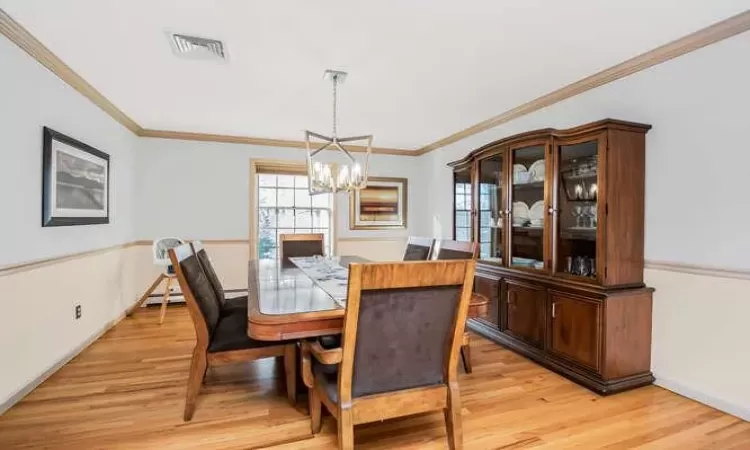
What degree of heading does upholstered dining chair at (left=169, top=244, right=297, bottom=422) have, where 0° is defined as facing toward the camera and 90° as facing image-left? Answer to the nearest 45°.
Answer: approximately 270°

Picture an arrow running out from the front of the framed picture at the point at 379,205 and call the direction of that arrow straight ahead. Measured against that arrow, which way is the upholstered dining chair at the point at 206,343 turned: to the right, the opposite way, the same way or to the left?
to the left

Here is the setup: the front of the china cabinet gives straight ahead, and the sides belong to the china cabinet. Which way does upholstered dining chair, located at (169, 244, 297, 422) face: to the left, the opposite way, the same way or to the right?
the opposite way

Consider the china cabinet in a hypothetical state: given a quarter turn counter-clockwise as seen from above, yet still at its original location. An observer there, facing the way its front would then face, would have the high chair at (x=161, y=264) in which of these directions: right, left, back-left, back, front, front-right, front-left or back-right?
back-right

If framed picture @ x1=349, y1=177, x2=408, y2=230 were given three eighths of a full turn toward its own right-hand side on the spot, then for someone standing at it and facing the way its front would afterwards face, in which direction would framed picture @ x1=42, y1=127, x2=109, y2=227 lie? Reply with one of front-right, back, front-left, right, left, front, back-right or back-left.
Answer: left

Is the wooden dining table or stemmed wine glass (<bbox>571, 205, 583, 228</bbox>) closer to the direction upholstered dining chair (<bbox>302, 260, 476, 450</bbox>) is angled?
the wooden dining table

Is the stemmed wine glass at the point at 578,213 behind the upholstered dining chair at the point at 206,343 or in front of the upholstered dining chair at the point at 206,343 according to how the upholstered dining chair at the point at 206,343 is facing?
in front

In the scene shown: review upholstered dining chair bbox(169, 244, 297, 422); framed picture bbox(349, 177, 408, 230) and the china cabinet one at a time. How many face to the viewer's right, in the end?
1

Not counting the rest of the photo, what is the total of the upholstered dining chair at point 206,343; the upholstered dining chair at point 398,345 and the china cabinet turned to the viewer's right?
1

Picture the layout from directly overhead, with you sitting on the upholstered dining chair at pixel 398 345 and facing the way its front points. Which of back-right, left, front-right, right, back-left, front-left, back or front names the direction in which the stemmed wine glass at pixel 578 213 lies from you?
right

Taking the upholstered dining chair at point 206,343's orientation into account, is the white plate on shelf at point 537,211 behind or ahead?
ahead

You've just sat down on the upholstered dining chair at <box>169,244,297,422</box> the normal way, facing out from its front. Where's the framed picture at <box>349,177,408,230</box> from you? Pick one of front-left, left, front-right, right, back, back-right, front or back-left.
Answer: front-left

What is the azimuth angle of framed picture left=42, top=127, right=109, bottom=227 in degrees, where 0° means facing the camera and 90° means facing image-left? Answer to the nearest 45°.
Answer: approximately 315°
